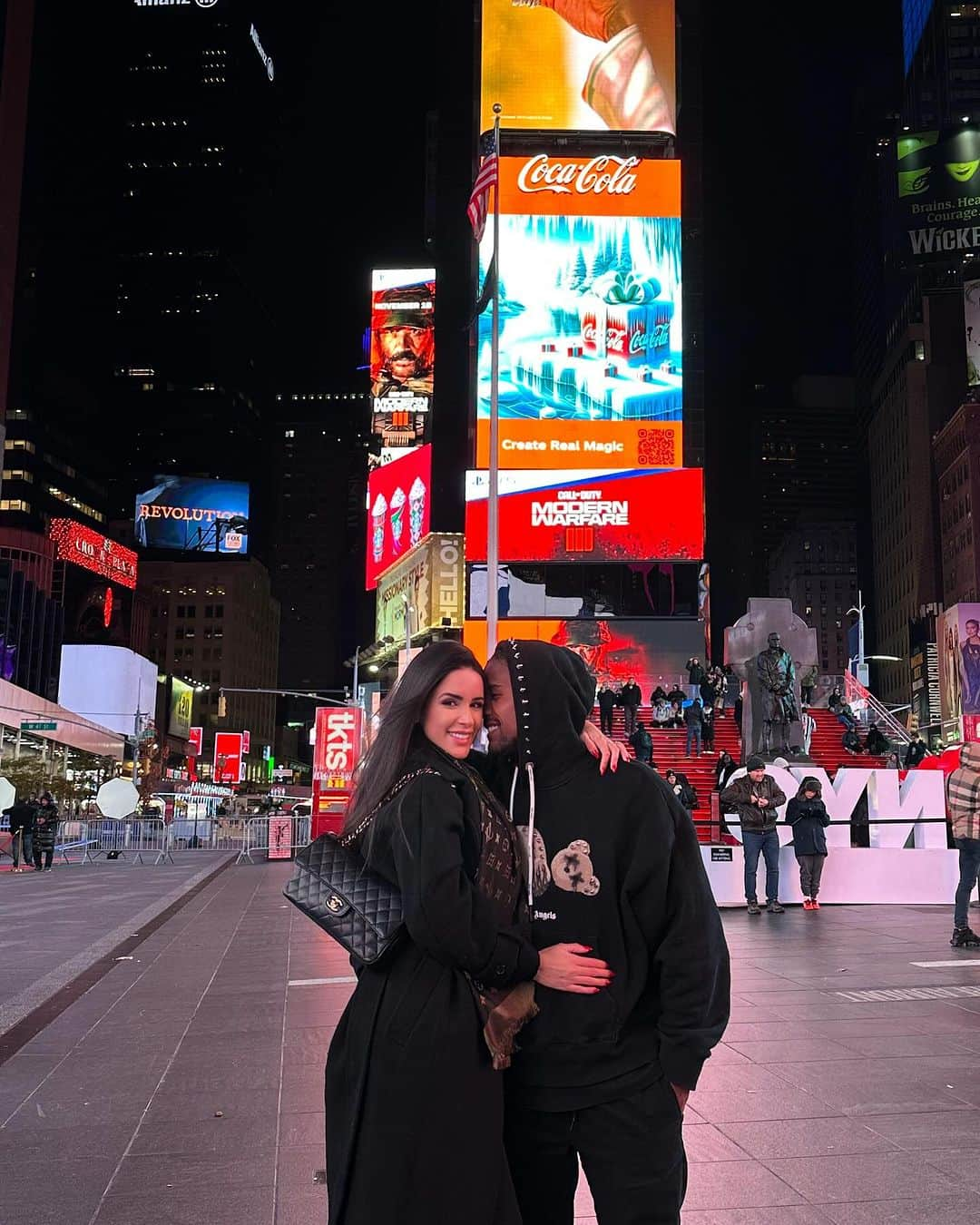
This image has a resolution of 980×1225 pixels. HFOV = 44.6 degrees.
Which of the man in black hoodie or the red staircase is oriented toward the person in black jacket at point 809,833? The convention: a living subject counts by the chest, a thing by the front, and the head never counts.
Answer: the red staircase

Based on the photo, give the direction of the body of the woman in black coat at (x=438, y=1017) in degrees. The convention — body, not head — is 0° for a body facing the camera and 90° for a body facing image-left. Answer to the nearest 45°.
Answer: approximately 270°

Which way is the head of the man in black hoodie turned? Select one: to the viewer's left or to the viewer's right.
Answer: to the viewer's left

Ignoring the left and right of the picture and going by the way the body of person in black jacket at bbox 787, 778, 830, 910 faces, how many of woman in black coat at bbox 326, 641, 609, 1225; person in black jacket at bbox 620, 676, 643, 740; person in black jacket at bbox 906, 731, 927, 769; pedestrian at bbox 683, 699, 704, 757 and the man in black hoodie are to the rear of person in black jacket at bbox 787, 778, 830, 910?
3

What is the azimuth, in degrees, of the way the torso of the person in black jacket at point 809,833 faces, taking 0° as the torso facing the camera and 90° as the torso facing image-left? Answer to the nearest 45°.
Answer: approximately 0°

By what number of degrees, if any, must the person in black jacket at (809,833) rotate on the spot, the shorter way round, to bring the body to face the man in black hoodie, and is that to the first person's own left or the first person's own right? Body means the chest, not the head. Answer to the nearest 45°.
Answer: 0° — they already face them

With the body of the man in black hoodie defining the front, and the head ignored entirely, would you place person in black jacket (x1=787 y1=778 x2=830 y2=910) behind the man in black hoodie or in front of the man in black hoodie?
behind
